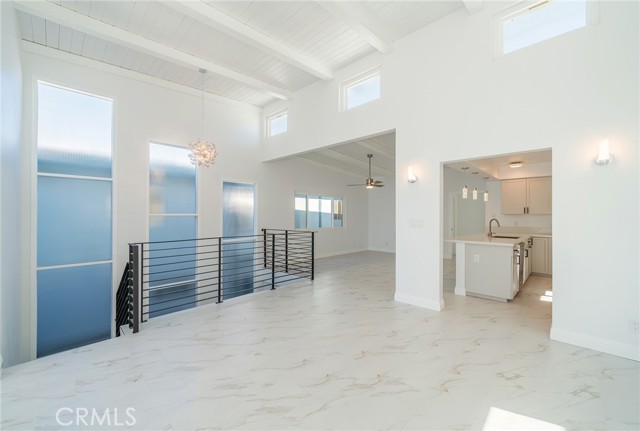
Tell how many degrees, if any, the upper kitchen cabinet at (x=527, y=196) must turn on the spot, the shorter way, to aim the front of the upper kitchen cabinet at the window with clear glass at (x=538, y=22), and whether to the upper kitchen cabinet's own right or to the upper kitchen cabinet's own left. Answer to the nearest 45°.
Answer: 0° — it already faces it

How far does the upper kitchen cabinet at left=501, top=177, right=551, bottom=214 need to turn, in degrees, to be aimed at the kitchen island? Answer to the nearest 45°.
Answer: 0° — it already faces it

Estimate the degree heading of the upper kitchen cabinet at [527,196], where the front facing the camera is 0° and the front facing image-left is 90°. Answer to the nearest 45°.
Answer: approximately 0°

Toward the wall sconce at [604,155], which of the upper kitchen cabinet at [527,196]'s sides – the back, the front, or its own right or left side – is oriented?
front

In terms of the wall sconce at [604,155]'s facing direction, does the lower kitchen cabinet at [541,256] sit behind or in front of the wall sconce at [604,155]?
behind

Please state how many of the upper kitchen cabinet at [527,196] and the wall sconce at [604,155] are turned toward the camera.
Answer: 2
